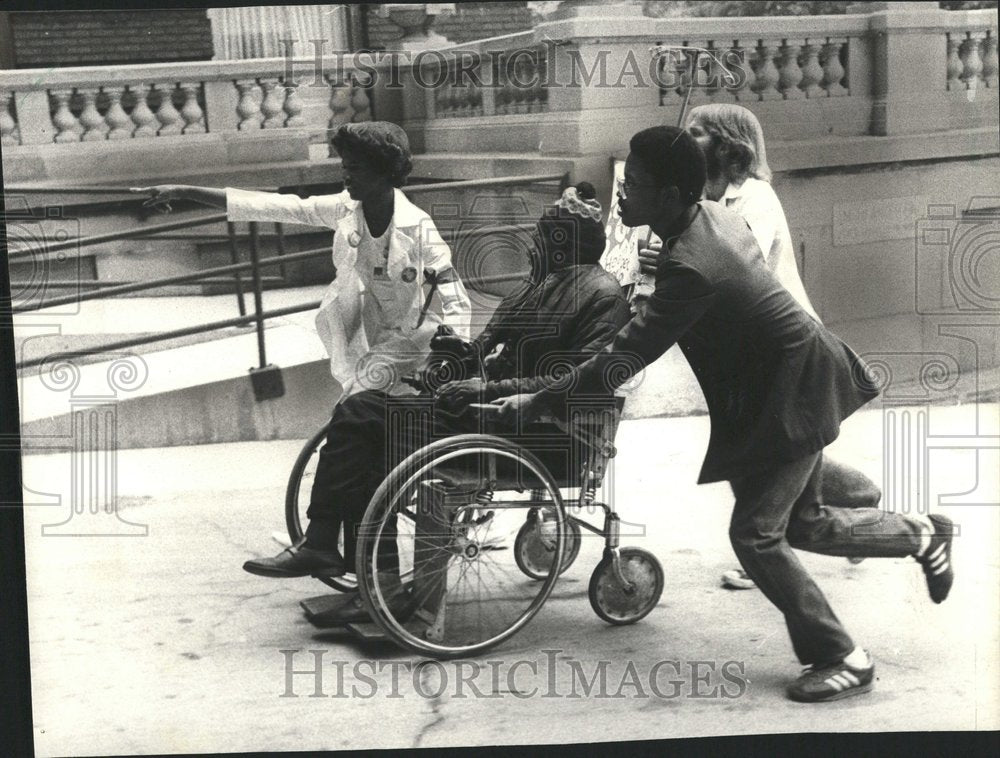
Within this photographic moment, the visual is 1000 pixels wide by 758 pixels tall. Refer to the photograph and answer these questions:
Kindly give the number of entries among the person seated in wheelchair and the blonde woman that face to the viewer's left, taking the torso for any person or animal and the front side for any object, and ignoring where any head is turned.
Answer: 2

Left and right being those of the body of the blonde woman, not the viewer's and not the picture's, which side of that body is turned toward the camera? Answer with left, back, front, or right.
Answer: left

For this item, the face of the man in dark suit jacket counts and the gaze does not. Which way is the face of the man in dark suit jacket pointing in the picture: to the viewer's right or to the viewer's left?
to the viewer's left

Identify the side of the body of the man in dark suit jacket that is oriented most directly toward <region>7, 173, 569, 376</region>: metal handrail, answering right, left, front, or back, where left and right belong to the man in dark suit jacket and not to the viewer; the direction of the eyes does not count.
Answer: front

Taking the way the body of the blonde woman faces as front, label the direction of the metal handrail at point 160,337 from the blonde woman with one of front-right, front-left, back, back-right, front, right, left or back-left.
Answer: front

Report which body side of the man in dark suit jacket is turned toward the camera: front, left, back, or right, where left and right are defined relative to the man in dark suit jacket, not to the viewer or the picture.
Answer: left

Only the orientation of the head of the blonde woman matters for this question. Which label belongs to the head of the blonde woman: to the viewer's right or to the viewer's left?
to the viewer's left

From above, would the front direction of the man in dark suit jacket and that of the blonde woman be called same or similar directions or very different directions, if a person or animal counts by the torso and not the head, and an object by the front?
same or similar directions

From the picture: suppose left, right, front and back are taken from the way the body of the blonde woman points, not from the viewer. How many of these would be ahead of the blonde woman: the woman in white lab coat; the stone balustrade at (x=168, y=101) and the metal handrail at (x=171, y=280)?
3

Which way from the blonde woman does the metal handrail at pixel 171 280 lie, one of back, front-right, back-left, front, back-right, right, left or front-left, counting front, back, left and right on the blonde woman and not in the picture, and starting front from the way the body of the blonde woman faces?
front

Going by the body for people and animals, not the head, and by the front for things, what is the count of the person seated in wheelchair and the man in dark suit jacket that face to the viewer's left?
2

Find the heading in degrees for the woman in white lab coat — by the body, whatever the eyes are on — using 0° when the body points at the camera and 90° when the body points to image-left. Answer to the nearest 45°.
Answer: approximately 45°

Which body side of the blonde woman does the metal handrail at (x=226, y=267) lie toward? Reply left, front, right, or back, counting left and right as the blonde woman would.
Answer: front

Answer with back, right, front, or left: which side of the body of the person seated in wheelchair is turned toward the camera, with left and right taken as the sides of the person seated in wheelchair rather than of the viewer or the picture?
left
